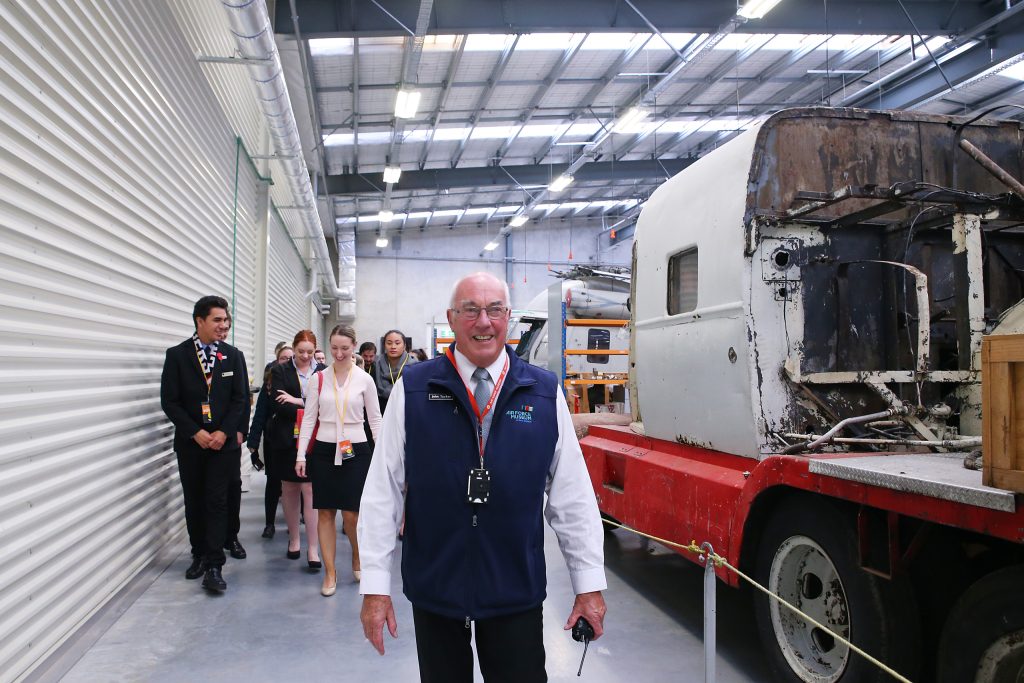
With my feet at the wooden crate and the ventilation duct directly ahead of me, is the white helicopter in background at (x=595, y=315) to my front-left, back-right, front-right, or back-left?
front-right

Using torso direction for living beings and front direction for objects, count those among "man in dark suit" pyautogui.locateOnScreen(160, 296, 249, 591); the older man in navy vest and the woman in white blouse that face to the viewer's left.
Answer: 0

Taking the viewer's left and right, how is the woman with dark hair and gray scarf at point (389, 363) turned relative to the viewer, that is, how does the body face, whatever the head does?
facing the viewer

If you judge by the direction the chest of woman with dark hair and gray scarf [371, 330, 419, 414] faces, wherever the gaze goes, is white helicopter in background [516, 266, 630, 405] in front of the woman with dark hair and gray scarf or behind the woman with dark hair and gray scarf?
behind

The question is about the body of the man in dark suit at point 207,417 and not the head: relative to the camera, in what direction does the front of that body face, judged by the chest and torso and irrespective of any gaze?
toward the camera

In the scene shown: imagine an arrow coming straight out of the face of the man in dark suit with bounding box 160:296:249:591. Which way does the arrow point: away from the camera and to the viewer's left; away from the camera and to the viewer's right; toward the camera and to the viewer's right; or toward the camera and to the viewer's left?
toward the camera and to the viewer's right

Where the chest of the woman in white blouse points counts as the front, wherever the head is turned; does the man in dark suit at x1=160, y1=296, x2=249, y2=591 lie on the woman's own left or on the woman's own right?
on the woman's own right

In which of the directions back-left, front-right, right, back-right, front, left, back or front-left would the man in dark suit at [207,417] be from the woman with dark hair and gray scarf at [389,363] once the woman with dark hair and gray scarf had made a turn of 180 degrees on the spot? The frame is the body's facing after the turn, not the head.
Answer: back-left
